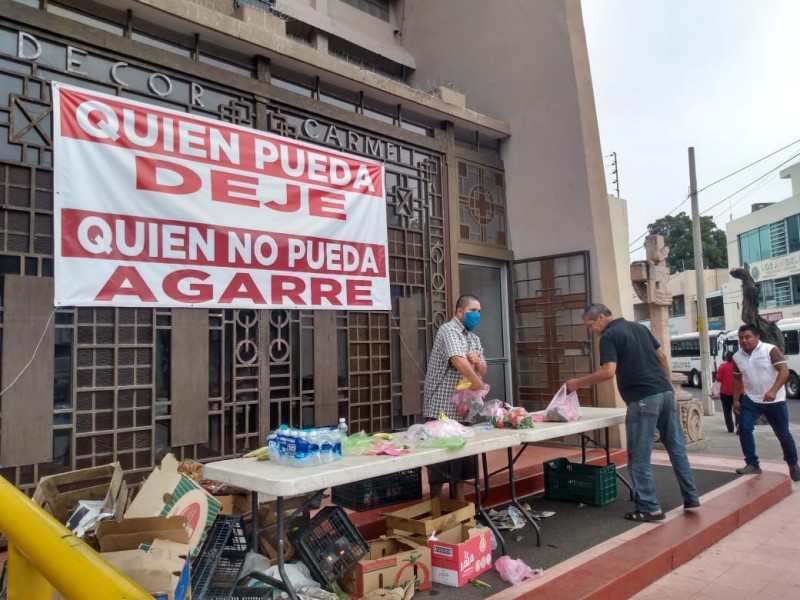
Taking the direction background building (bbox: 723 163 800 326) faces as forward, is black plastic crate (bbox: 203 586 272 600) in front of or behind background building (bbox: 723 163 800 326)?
in front

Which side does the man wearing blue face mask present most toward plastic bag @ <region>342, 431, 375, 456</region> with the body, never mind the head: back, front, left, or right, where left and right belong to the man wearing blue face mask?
right

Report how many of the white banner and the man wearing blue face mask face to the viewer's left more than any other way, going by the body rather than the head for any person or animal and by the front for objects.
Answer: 0

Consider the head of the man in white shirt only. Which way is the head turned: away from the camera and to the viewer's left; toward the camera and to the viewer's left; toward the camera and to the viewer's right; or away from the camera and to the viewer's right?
toward the camera and to the viewer's left

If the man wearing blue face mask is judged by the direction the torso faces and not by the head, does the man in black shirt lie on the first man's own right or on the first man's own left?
on the first man's own left

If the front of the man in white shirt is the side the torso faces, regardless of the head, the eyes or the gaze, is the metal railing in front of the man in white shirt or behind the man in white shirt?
in front

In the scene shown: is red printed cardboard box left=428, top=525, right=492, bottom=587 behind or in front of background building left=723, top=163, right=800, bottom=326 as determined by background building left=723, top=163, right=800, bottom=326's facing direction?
in front

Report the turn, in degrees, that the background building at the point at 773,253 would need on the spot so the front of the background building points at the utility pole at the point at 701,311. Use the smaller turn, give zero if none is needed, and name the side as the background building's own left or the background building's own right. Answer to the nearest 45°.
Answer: approximately 45° to the background building's own left

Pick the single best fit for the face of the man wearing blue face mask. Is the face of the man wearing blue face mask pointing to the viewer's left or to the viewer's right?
to the viewer's right

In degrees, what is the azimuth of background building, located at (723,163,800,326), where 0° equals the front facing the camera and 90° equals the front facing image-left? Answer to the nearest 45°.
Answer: approximately 45°

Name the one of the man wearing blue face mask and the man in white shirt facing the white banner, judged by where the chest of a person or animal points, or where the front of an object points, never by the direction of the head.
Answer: the man in white shirt

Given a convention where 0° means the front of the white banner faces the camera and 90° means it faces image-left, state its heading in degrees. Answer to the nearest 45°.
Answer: approximately 315°

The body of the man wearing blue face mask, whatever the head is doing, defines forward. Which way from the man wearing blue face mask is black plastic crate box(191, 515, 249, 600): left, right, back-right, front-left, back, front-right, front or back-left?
right
